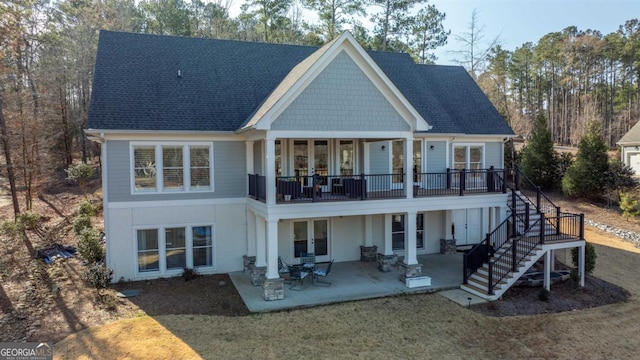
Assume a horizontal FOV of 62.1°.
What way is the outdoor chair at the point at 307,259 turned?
toward the camera

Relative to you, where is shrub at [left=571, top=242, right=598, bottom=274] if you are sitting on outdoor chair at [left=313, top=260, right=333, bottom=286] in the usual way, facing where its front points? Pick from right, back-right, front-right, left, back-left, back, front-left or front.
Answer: back

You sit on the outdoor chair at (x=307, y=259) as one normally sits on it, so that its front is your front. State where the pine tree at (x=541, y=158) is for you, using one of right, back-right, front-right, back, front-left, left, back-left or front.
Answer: back-left

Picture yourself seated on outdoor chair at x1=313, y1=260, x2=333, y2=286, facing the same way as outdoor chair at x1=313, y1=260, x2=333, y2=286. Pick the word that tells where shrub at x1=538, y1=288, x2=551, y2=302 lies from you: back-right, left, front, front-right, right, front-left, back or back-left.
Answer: back

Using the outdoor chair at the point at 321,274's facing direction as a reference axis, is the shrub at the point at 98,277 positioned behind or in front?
in front

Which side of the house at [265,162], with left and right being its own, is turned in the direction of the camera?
back

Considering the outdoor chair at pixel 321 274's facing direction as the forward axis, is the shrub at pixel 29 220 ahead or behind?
ahead

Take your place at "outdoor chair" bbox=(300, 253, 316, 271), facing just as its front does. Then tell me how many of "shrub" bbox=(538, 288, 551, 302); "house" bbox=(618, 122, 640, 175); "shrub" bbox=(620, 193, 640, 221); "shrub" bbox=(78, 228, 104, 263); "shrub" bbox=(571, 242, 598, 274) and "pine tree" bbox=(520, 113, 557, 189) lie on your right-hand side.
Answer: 1

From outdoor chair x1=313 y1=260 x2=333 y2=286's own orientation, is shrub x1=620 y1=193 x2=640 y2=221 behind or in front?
behind

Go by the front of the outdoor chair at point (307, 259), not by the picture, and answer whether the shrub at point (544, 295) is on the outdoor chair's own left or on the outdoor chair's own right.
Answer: on the outdoor chair's own left

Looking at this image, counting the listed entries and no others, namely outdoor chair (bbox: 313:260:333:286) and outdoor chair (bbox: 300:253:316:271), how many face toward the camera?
1

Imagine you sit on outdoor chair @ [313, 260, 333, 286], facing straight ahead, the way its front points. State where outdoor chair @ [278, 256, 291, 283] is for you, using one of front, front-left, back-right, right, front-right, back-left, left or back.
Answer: front-right

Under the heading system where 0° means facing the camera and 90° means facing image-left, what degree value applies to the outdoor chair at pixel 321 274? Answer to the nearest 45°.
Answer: approximately 90°

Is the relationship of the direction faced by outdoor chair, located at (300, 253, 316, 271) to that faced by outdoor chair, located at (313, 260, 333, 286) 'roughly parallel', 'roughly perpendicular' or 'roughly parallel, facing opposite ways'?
roughly perpendicular

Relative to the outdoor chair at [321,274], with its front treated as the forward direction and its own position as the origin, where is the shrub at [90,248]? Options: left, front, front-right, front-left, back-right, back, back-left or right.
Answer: front

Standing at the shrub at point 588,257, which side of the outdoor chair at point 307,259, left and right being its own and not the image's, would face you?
left
